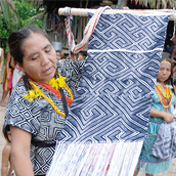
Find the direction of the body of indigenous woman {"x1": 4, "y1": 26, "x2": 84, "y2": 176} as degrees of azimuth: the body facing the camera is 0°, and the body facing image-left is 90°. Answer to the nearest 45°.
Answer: approximately 315°

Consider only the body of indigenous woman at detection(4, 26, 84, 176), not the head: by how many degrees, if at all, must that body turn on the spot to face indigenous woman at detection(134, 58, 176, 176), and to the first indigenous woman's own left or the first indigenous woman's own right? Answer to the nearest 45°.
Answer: approximately 90° to the first indigenous woman's own left

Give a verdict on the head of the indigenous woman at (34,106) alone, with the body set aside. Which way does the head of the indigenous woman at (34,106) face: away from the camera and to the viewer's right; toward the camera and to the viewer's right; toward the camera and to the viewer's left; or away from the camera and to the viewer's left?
toward the camera and to the viewer's right
